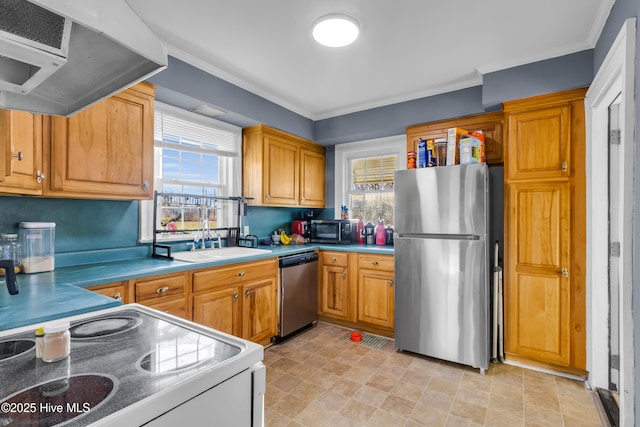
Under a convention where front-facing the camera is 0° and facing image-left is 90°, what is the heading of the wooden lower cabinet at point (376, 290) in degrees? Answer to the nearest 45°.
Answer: approximately 45°

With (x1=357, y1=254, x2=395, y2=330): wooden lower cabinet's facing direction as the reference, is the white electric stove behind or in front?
in front

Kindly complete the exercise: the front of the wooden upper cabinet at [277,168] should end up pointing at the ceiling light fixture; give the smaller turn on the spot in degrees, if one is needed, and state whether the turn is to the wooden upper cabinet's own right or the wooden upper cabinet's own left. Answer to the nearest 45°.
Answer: approximately 45° to the wooden upper cabinet's own right

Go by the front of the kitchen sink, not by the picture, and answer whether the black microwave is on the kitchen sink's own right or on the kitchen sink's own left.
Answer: on the kitchen sink's own left

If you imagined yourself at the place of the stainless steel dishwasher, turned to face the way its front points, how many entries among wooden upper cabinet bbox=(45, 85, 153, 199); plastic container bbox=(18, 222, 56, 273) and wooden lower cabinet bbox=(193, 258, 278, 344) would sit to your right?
3

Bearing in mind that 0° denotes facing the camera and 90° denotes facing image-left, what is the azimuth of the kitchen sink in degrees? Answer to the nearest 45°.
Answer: approximately 315°

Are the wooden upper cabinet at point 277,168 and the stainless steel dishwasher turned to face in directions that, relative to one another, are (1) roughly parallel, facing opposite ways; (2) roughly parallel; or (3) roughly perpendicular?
roughly parallel

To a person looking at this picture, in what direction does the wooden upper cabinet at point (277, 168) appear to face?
facing the viewer and to the right of the viewer

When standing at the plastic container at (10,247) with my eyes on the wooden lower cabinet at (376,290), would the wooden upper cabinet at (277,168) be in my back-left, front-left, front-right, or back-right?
front-left

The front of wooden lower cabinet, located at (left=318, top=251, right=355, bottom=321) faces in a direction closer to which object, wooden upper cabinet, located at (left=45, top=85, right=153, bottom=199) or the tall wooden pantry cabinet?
the wooden upper cabinet

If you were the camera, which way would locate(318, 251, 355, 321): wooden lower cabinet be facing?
facing the viewer and to the left of the viewer

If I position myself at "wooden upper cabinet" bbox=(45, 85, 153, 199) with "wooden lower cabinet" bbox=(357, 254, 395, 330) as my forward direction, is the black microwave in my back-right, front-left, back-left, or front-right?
front-left

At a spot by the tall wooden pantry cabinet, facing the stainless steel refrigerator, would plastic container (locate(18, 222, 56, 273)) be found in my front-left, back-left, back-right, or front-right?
front-left
